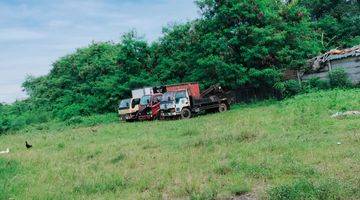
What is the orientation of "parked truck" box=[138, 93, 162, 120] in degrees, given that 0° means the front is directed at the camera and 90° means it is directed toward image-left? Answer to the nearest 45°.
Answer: approximately 45°

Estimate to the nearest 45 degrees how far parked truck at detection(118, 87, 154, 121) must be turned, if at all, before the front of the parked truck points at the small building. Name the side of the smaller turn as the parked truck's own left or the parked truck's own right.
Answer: approximately 135° to the parked truck's own left

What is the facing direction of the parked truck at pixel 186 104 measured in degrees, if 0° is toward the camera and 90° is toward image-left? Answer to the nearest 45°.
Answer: approximately 45°

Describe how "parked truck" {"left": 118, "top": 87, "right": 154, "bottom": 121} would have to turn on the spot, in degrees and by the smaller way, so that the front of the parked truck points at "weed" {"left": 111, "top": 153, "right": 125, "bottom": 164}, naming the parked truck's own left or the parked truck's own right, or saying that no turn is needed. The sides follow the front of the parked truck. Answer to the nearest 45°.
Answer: approximately 45° to the parked truck's own left

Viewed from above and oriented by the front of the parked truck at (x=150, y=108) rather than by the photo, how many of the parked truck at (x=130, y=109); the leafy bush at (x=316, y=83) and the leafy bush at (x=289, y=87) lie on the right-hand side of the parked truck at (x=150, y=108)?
1

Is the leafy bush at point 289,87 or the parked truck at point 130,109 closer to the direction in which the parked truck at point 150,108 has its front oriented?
the parked truck

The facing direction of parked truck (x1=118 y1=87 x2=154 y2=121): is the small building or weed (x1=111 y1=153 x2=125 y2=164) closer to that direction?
the weed

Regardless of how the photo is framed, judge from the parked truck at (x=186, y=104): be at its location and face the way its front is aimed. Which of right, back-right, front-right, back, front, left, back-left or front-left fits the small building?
back-left

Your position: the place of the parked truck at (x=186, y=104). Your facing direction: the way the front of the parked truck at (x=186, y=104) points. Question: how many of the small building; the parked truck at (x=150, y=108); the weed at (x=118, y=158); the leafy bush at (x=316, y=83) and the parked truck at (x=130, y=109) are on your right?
2

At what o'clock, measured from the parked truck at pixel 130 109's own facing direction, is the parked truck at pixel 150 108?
the parked truck at pixel 150 108 is roughly at 9 o'clock from the parked truck at pixel 130 109.

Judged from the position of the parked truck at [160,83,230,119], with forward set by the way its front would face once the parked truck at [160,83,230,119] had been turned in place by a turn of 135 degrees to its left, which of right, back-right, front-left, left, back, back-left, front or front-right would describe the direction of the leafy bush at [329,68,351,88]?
front
